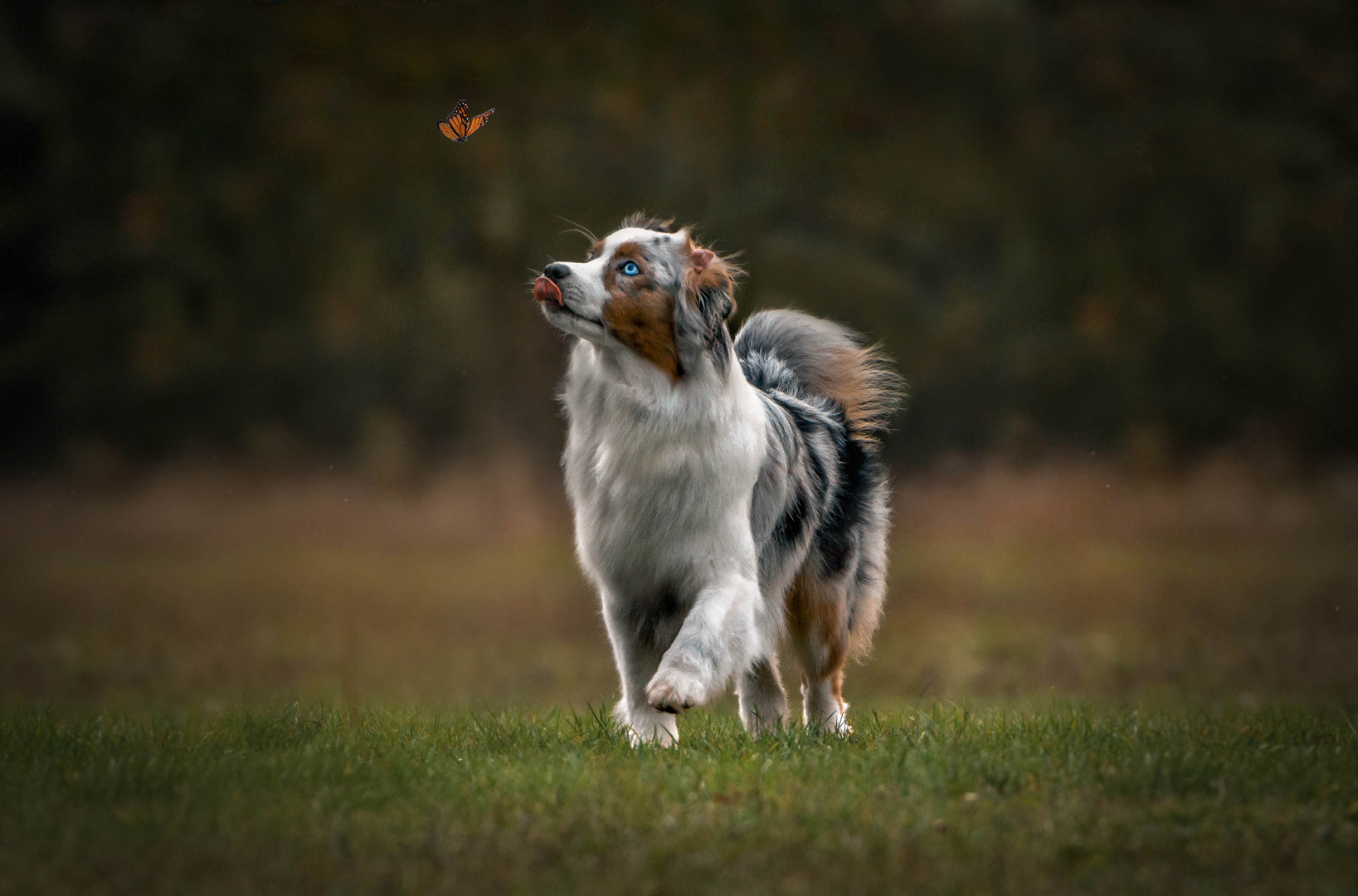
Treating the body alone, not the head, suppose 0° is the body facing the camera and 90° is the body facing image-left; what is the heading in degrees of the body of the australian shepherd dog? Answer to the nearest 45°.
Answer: approximately 45°
